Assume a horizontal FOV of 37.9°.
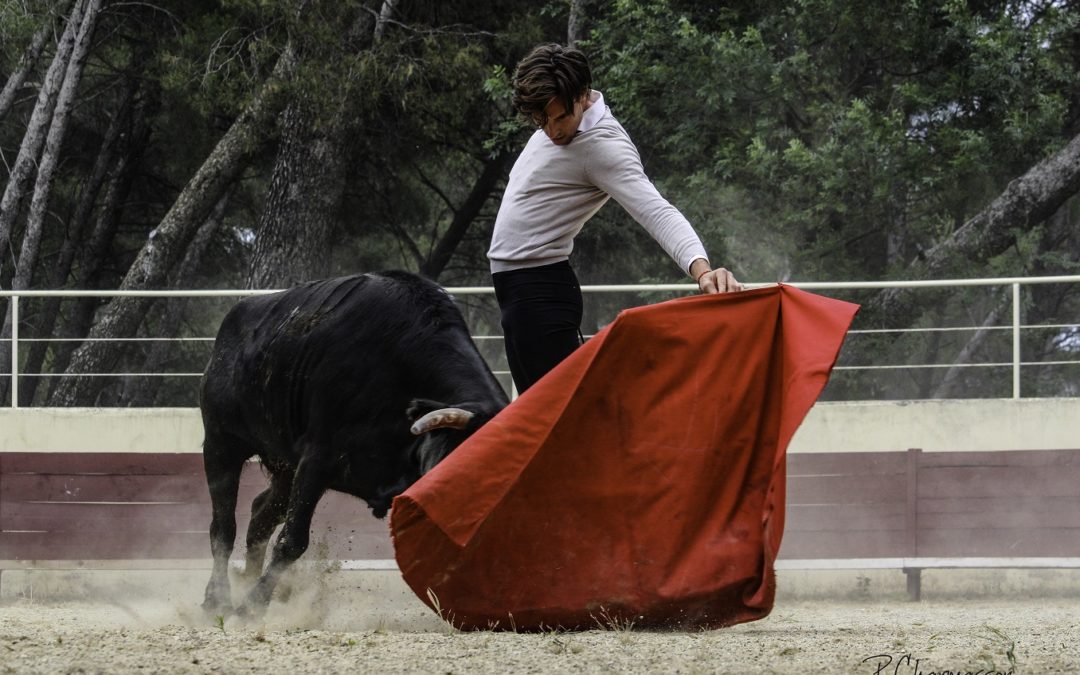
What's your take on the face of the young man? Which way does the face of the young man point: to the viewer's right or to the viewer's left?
to the viewer's left

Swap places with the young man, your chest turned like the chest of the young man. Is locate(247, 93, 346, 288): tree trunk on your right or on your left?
on your right

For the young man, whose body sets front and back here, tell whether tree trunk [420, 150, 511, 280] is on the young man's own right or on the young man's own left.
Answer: on the young man's own right

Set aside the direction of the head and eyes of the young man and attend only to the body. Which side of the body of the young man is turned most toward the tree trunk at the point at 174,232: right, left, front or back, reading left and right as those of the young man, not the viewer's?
right

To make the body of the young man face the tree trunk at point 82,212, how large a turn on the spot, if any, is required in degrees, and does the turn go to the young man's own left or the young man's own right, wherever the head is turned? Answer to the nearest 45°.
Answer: approximately 90° to the young man's own right

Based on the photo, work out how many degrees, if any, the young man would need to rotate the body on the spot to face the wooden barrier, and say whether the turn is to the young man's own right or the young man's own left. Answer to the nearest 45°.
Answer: approximately 135° to the young man's own right

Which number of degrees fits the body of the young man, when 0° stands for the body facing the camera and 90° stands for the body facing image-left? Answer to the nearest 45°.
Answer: approximately 45°

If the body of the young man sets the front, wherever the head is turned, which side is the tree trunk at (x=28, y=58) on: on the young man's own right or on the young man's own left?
on the young man's own right
